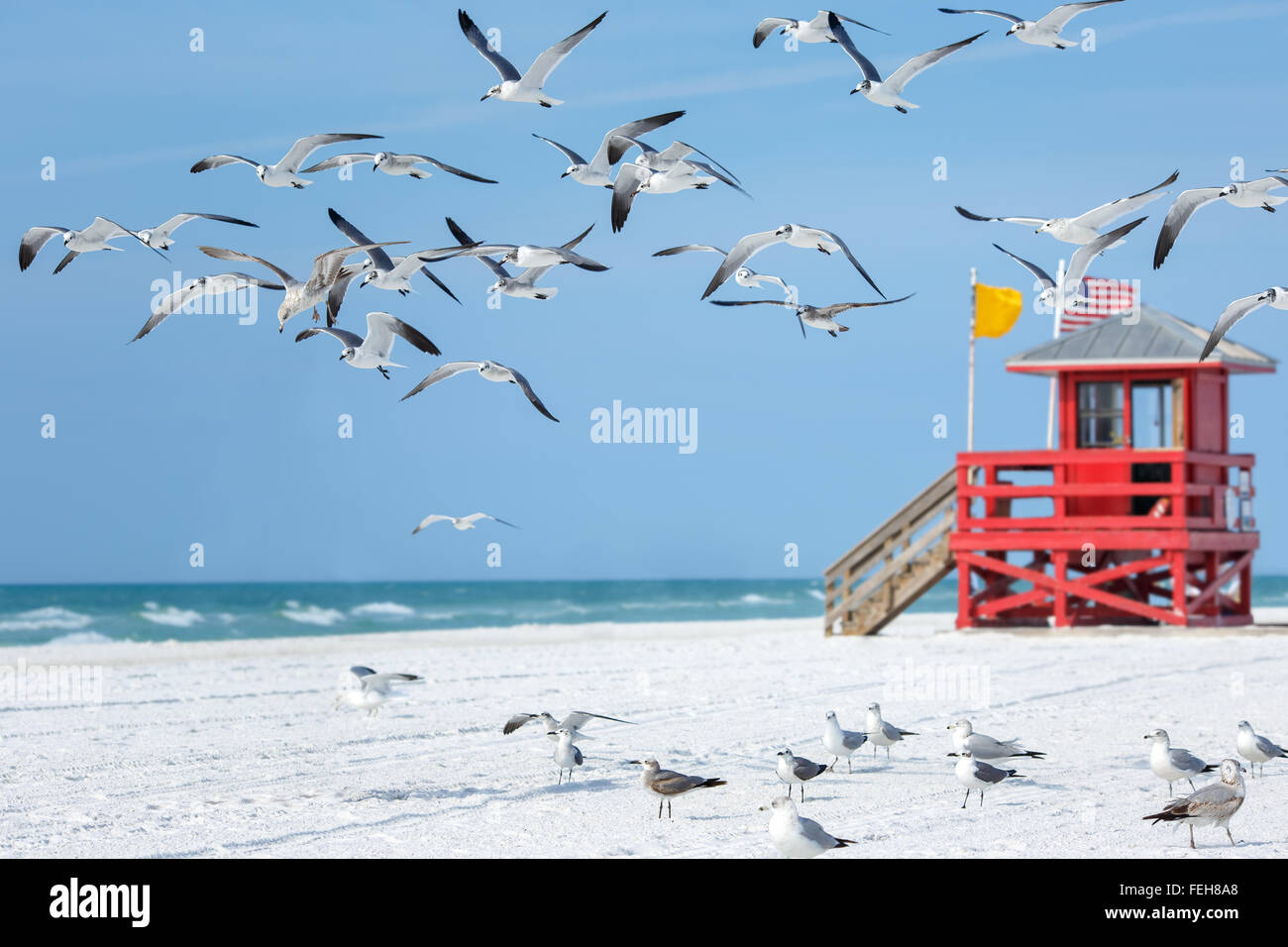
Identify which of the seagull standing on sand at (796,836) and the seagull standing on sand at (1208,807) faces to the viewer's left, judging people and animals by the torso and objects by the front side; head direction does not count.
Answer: the seagull standing on sand at (796,836)

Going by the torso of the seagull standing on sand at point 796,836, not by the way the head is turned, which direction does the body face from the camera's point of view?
to the viewer's left

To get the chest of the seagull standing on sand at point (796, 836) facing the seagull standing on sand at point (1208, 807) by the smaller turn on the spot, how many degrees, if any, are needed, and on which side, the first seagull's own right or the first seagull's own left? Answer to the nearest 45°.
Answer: approximately 180°

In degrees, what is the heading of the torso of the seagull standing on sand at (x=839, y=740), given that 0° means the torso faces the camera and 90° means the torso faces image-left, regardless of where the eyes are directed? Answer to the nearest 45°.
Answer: approximately 45°

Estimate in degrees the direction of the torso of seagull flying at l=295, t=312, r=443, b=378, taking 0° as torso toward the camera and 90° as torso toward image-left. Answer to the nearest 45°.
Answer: approximately 45°

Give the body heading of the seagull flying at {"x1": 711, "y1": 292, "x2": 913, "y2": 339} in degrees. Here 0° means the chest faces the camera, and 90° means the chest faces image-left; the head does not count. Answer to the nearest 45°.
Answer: approximately 45°

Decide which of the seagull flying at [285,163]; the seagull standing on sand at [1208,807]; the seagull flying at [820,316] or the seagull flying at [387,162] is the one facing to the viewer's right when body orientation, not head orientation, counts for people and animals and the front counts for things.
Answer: the seagull standing on sand

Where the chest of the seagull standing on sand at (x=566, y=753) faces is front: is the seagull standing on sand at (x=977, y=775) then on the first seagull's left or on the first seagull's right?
on the first seagull's left

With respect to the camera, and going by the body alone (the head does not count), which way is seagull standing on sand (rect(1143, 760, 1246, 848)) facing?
to the viewer's right
